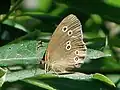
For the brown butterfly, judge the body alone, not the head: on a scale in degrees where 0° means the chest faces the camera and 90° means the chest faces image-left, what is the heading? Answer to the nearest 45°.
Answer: approximately 90°
